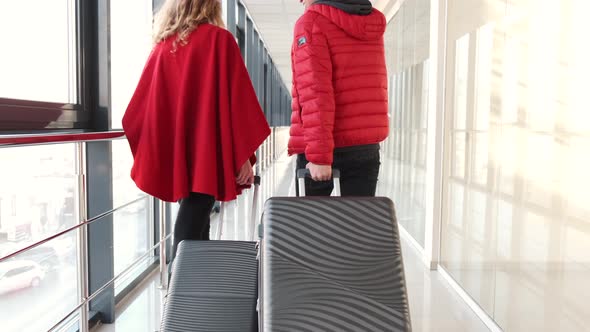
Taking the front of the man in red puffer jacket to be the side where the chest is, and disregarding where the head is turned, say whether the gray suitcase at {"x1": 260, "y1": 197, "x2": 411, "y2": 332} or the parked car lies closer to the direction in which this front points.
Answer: the parked car

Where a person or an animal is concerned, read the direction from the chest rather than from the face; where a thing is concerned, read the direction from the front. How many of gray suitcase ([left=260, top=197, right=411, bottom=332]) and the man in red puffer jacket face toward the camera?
1

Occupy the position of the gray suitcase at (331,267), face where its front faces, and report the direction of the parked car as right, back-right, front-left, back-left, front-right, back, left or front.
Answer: back-right

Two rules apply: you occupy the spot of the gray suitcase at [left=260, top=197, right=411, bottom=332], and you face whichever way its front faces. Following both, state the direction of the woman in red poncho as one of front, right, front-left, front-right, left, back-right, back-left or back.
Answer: back-right

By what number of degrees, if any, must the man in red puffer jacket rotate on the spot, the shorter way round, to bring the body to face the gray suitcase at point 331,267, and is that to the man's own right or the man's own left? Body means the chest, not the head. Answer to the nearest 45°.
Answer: approximately 135° to the man's own left

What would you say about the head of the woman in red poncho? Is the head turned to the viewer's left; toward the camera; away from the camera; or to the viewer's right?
away from the camera

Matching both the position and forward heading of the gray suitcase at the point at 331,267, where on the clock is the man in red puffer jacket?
The man in red puffer jacket is roughly at 6 o'clock from the gray suitcase.

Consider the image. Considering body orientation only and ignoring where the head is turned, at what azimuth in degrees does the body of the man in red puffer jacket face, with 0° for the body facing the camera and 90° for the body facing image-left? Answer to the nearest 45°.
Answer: approximately 135°

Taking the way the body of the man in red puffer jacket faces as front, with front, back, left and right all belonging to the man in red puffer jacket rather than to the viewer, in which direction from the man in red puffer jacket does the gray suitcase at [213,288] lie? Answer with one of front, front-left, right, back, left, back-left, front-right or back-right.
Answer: left

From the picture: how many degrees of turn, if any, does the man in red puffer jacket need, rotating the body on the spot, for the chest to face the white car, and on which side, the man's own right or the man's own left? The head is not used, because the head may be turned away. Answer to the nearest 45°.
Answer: approximately 45° to the man's own left
